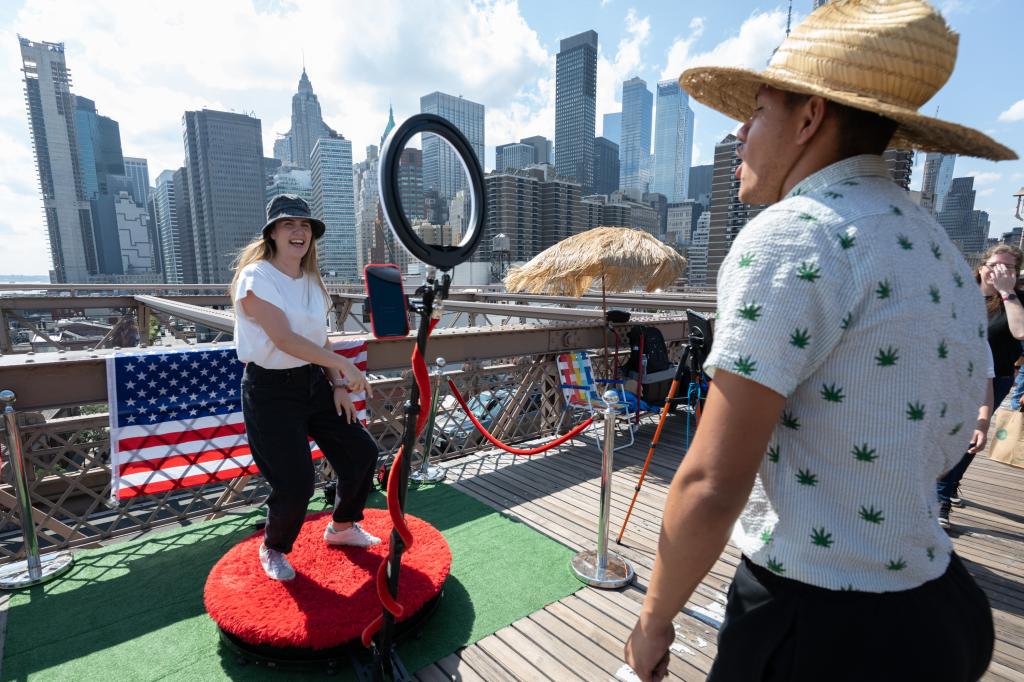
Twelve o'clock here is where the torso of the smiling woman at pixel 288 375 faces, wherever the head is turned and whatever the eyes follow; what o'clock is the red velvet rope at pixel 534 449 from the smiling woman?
The red velvet rope is roughly at 10 o'clock from the smiling woman.

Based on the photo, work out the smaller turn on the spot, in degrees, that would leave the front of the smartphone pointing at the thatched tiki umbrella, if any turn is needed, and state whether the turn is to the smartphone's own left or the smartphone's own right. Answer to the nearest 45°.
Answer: approximately 135° to the smartphone's own left

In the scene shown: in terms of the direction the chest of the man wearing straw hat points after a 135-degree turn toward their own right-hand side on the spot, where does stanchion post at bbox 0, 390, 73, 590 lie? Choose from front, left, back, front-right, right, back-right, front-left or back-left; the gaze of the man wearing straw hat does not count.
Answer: back

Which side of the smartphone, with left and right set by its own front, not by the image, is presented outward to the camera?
front

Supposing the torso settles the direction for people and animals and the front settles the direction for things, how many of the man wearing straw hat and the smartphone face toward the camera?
1

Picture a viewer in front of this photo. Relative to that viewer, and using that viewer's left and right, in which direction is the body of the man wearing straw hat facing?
facing away from the viewer and to the left of the viewer

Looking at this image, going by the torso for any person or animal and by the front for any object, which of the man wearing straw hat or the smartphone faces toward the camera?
the smartphone

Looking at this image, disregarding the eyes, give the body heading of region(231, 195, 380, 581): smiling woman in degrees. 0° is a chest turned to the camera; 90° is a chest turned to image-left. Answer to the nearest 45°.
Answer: approximately 315°

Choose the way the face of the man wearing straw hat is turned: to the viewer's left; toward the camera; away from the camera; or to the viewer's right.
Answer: to the viewer's left

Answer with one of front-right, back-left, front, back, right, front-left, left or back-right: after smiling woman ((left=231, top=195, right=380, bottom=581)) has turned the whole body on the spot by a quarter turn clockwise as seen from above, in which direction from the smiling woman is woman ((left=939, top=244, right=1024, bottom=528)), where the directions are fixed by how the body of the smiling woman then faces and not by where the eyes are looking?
back-left

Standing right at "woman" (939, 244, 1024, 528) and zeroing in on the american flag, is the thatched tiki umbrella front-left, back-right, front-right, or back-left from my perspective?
front-right
